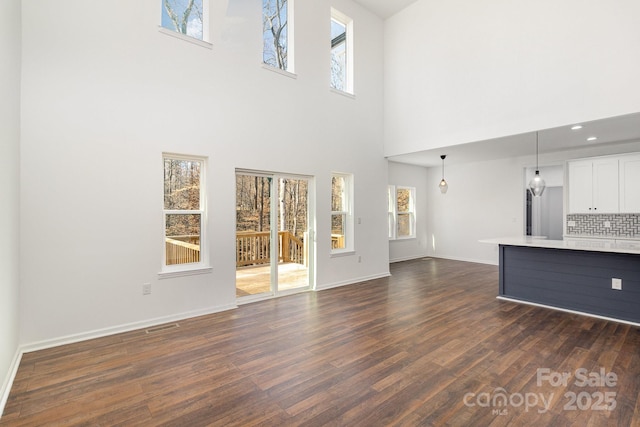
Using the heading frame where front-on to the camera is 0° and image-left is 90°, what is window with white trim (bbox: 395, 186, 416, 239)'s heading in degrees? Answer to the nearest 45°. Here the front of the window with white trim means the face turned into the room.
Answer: approximately 315°

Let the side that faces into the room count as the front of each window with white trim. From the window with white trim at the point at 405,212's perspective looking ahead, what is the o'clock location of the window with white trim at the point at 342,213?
the window with white trim at the point at 342,213 is roughly at 2 o'clock from the window with white trim at the point at 405,212.

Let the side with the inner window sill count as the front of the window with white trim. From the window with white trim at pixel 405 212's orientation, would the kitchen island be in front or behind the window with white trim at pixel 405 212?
in front

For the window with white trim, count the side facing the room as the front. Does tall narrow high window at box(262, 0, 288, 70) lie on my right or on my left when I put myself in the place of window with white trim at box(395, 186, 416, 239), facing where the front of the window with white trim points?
on my right

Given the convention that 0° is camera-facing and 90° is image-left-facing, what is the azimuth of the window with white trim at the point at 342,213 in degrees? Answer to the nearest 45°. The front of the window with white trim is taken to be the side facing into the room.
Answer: approximately 315°

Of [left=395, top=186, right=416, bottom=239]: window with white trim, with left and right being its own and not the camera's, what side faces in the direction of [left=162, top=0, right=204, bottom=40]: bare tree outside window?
right

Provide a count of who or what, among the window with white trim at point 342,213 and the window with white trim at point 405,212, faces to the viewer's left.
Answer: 0

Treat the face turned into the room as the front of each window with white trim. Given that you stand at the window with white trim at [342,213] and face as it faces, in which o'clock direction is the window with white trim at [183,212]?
the window with white trim at [183,212] is roughly at 3 o'clock from the window with white trim at [342,213].

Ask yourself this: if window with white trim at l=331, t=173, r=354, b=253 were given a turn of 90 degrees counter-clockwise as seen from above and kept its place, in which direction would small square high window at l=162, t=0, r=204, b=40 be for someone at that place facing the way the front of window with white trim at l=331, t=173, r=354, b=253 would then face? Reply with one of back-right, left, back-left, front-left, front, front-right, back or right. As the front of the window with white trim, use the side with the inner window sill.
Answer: back
